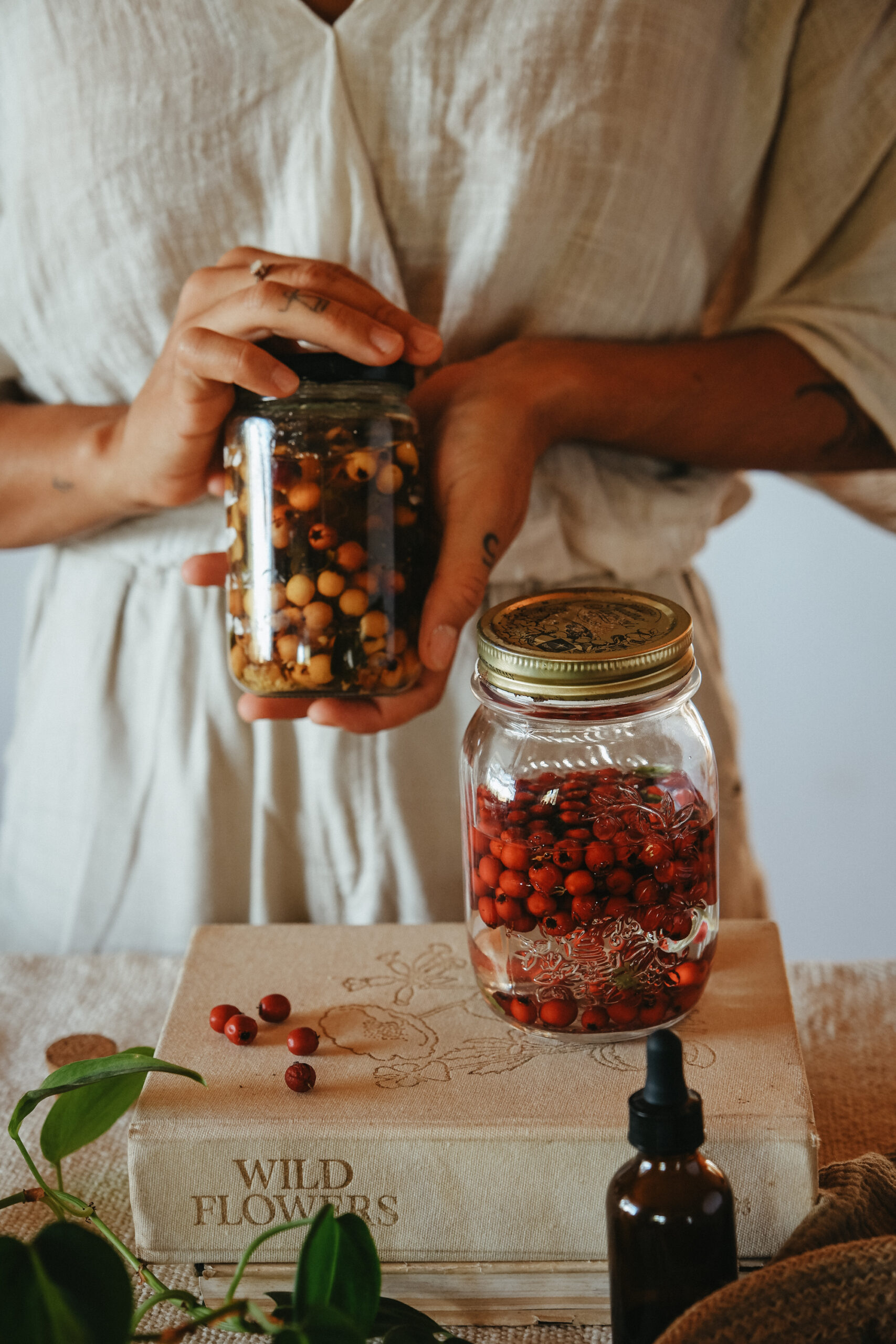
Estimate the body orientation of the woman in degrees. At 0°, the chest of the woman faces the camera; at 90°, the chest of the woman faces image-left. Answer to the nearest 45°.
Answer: approximately 0°
